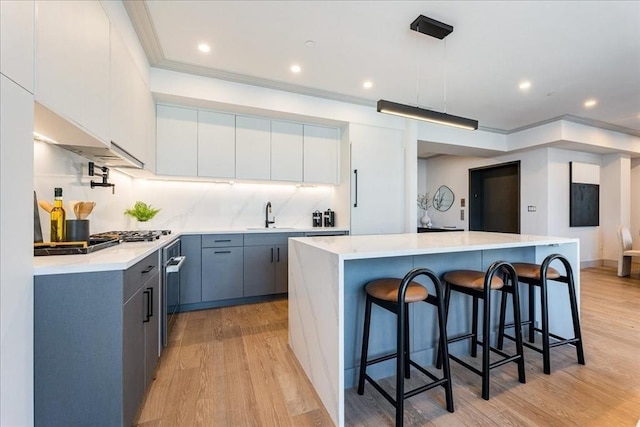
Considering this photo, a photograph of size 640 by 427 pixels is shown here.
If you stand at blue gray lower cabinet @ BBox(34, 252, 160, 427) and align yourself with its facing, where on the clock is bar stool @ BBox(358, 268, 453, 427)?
The bar stool is roughly at 1 o'clock from the blue gray lower cabinet.

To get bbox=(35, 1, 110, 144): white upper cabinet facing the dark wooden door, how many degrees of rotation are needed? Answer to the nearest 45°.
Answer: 0° — it already faces it

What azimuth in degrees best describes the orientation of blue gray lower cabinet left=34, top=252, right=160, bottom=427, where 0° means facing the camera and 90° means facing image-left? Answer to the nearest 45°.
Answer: approximately 270°

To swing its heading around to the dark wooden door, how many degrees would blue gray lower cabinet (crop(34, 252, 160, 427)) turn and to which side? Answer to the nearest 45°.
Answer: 0° — it already faces it

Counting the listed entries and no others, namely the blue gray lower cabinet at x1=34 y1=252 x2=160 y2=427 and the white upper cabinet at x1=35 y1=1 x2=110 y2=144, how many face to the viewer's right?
2

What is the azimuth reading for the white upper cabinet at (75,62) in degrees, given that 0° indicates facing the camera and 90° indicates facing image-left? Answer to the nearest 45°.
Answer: approximately 270°
